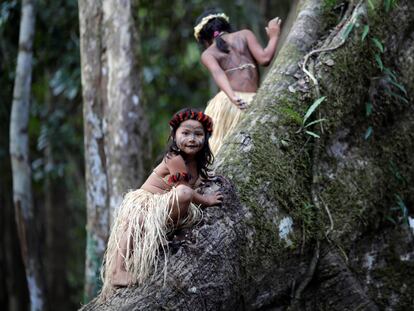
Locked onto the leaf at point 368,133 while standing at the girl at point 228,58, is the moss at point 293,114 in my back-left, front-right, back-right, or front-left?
front-right

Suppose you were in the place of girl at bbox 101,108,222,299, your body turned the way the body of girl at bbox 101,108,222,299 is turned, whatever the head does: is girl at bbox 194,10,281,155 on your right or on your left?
on your left
